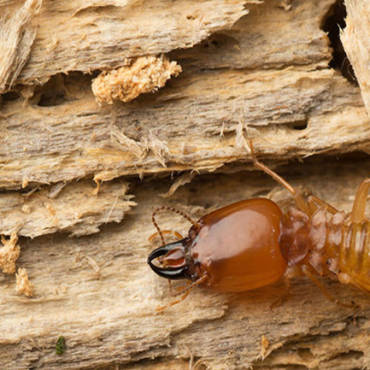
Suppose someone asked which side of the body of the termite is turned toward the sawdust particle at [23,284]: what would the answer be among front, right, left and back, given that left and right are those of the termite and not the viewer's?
front

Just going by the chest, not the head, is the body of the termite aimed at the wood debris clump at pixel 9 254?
yes

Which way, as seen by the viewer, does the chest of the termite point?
to the viewer's left
